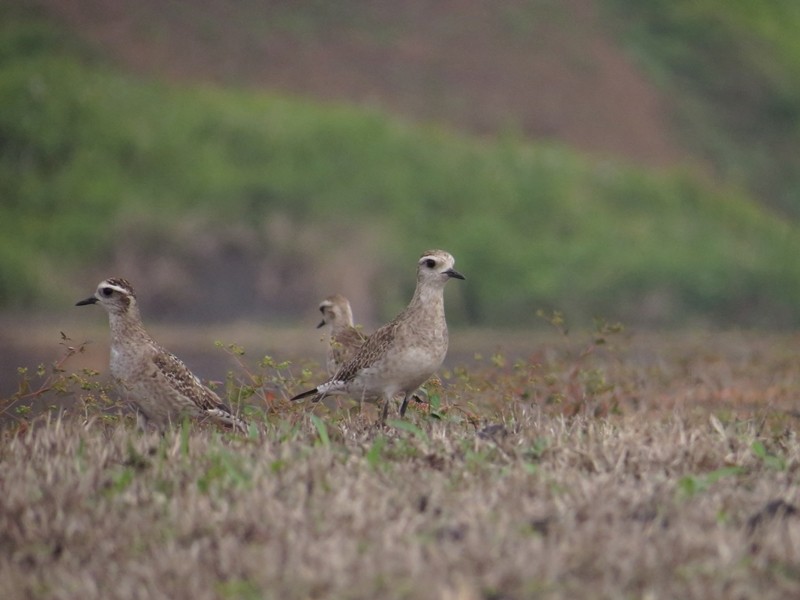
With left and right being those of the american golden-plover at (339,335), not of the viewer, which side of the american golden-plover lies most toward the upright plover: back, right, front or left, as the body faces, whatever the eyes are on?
left

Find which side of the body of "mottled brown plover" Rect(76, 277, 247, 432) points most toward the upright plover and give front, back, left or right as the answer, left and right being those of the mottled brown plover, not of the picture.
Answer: back

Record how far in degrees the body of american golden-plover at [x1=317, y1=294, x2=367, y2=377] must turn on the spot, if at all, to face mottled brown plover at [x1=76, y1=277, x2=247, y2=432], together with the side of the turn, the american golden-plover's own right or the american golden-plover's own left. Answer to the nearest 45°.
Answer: approximately 45° to the american golden-plover's own left

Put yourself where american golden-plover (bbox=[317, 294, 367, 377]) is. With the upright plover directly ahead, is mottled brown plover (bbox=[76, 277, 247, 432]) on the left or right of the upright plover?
right

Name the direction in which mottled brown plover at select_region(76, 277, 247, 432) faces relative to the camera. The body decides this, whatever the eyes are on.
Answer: to the viewer's left

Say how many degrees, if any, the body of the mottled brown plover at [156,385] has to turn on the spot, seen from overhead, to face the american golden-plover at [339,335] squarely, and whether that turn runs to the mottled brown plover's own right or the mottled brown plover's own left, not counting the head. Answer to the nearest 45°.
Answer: approximately 135° to the mottled brown plover's own right

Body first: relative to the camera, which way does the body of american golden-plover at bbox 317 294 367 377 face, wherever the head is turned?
to the viewer's left

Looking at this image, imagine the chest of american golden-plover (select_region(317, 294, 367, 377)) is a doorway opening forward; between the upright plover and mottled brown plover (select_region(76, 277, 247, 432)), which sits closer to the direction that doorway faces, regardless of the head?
the mottled brown plover
